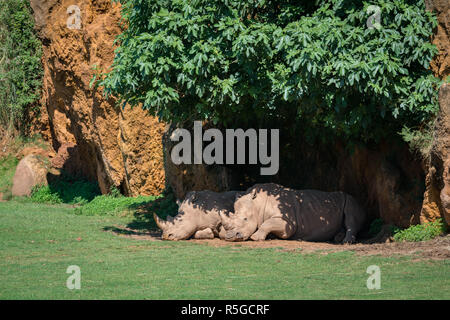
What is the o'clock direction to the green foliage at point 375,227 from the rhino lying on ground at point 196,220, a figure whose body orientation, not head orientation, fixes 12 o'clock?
The green foliage is roughly at 6 o'clock from the rhino lying on ground.

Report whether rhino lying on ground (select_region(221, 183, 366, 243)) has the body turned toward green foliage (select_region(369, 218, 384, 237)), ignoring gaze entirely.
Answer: no

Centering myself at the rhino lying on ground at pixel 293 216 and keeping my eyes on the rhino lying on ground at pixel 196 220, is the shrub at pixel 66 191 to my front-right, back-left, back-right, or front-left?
front-right

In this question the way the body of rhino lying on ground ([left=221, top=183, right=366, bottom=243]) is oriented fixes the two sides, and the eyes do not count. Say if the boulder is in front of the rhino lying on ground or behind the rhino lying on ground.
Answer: in front

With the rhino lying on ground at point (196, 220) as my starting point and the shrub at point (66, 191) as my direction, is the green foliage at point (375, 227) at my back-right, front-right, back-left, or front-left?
back-right

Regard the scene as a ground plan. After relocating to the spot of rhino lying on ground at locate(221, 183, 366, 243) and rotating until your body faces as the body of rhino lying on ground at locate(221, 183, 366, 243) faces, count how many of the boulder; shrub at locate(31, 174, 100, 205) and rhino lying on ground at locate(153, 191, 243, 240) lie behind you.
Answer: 0

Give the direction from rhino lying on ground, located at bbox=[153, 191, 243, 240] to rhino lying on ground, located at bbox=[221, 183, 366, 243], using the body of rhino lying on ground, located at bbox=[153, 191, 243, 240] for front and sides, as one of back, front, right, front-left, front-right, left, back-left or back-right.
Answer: back

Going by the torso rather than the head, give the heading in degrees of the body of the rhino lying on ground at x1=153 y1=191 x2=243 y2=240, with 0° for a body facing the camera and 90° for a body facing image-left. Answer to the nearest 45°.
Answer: approximately 90°

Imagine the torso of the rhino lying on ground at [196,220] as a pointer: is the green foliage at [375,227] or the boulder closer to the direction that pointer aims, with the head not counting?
the boulder

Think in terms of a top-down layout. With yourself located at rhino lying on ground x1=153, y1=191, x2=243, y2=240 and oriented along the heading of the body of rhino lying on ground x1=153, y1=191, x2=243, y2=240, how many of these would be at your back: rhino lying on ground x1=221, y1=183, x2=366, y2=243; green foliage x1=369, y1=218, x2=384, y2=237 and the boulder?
2

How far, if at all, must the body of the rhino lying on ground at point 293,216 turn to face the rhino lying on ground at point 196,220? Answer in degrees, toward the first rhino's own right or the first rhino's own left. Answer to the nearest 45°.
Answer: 0° — it already faces it

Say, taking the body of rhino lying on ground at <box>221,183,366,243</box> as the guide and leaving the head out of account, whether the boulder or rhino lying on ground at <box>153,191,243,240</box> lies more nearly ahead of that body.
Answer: the rhino lying on ground

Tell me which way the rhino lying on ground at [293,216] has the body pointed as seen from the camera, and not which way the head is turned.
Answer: to the viewer's left

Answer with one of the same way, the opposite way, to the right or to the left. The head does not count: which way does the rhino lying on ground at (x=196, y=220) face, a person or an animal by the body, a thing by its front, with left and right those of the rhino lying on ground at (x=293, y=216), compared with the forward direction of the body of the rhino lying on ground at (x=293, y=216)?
the same way
